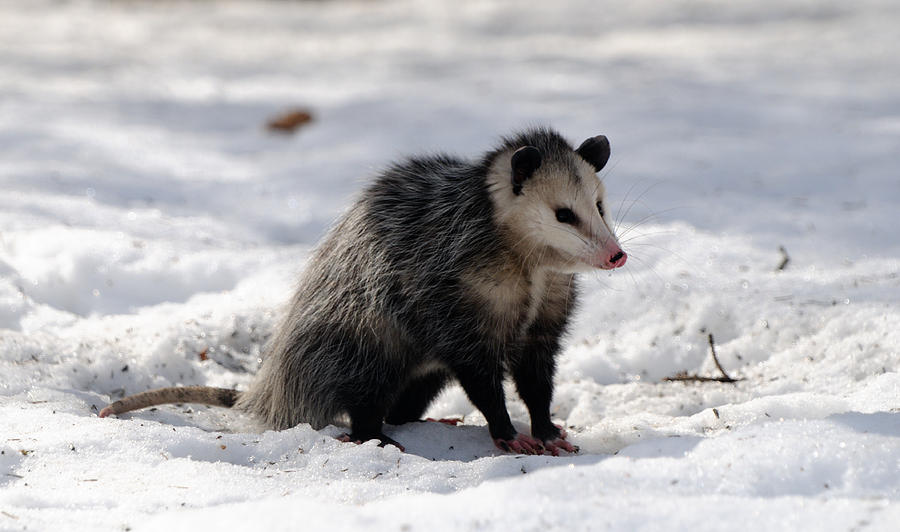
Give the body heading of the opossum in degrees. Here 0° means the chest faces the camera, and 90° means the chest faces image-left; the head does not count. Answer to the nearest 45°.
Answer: approximately 315°

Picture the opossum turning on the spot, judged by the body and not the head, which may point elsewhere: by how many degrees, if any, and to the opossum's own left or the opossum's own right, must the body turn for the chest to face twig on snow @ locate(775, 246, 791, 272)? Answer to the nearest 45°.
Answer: approximately 90° to the opossum's own left

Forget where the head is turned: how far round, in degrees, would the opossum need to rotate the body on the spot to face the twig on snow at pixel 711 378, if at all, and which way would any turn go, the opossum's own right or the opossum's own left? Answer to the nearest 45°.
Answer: approximately 45° to the opossum's own left

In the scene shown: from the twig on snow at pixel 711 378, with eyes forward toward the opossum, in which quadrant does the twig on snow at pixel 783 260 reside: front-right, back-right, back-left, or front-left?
back-right
